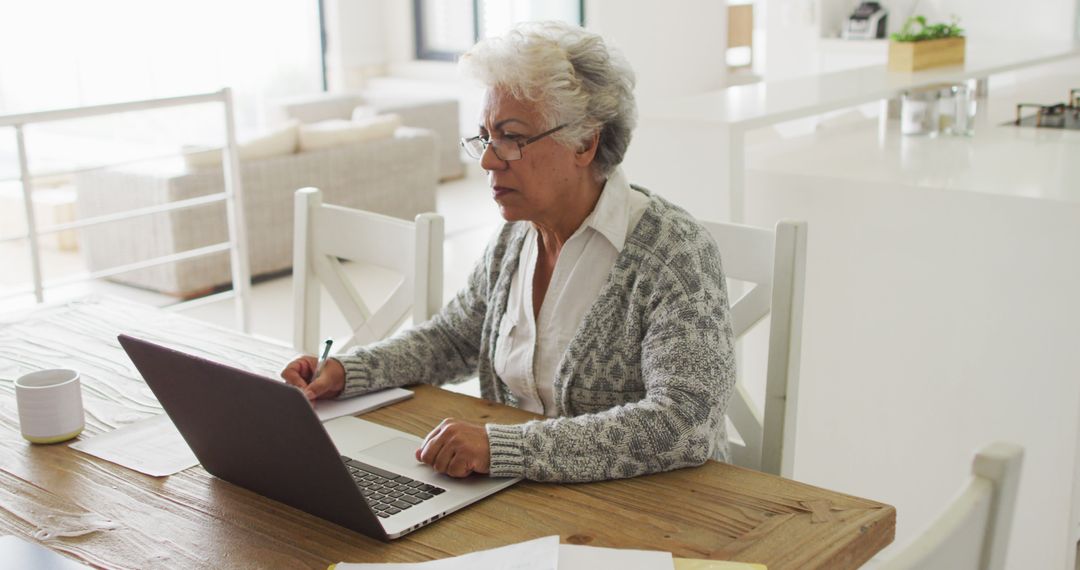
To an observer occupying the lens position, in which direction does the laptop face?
facing away from the viewer and to the right of the viewer

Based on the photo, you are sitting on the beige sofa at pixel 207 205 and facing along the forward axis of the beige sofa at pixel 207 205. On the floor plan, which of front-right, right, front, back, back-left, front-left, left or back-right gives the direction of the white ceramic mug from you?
back-left

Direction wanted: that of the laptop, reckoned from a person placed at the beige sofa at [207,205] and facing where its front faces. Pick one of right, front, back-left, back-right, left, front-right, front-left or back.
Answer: back-left

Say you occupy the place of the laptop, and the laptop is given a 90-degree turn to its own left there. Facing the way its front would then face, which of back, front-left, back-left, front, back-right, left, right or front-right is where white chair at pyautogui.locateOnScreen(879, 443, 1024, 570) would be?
back

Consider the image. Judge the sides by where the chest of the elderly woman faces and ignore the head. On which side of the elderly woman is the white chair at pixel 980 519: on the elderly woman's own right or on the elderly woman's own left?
on the elderly woman's own left

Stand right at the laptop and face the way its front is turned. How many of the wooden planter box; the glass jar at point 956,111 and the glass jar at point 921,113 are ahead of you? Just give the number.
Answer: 3

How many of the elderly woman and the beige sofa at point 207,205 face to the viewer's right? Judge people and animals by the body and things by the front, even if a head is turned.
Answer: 0

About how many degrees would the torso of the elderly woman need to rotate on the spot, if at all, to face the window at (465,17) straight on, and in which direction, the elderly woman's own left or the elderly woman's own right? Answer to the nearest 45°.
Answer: approximately 135° to the elderly woman's own right

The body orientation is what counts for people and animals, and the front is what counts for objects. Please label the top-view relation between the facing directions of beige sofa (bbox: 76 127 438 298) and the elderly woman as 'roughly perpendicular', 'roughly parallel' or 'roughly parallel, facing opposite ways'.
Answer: roughly perpendicular

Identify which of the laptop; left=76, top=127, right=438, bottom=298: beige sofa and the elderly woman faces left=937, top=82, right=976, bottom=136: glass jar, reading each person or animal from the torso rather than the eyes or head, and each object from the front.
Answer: the laptop

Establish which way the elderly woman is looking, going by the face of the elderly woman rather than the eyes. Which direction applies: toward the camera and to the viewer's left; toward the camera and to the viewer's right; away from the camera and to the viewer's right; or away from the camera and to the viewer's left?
toward the camera and to the viewer's left

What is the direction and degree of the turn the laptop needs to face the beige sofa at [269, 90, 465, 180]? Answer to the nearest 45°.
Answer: approximately 45° to its left

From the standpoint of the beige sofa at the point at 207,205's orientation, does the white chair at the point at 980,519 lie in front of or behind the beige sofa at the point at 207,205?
behind

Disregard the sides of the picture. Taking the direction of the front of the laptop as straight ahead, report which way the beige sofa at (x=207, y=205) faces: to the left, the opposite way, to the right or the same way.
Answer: to the left

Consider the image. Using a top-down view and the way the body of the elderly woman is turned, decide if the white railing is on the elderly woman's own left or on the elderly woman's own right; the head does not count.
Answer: on the elderly woman's own right

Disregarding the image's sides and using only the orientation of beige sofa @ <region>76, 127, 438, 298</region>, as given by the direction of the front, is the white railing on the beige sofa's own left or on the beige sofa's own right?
on the beige sofa's own left
